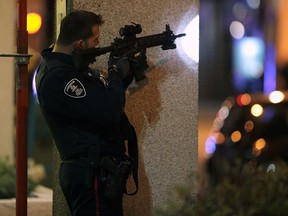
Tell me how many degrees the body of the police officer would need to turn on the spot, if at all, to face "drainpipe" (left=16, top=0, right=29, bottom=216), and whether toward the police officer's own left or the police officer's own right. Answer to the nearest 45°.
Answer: approximately 135° to the police officer's own left

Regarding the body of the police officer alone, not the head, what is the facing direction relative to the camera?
to the viewer's right

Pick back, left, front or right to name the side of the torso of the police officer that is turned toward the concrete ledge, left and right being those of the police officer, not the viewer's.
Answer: left
